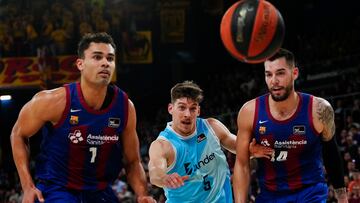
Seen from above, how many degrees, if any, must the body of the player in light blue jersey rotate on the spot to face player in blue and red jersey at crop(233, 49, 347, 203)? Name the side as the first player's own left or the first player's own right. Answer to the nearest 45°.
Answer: approximately 90° to the first player's own left

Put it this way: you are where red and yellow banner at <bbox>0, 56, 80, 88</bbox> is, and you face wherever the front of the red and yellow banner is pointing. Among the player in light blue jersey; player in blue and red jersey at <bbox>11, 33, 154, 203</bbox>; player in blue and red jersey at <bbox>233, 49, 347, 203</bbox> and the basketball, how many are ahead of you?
4

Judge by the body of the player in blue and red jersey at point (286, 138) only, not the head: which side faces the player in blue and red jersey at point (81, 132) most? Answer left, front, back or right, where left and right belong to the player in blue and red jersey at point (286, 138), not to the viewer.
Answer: right

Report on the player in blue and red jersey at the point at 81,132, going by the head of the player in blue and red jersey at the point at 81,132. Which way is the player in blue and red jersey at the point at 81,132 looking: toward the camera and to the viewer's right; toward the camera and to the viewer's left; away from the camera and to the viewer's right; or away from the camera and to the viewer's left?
toward the camera and to the viewer's right

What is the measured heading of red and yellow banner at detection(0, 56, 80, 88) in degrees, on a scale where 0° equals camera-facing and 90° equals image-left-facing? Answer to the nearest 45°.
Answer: approximately 0°

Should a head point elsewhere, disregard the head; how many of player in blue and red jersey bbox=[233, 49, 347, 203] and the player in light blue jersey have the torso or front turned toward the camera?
2

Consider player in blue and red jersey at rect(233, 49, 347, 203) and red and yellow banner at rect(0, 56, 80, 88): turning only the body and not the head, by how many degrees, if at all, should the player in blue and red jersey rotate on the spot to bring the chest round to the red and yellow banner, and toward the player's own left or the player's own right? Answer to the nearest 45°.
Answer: approximately 135° to the player's own right

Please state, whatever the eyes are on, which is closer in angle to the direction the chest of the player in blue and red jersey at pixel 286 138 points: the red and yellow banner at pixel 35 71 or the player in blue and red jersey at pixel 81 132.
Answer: the player in blue and red jersey

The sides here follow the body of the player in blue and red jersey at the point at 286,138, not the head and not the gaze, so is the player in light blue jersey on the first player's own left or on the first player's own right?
on the first player's own right

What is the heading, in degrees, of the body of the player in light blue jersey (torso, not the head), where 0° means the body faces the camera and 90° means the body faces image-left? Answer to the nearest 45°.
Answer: approximately 0°
